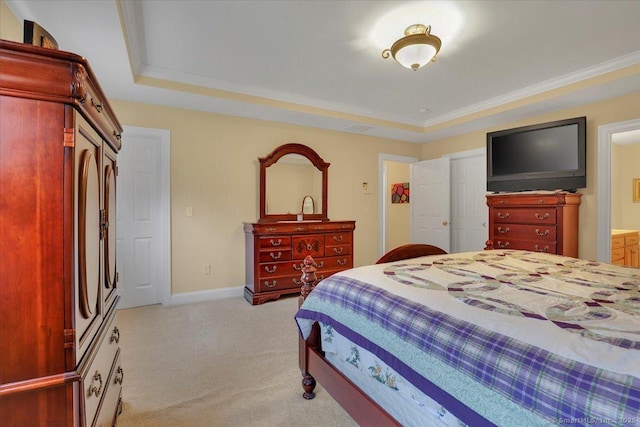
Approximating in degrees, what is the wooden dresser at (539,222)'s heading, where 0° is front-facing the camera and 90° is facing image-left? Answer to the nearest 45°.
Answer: approximately 45°

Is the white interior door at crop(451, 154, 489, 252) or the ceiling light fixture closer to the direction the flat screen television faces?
the ceiling light fixture

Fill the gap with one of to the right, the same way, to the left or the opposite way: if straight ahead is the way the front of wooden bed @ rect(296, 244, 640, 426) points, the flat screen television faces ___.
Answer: to the left

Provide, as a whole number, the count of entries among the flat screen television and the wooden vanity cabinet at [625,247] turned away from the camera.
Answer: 0

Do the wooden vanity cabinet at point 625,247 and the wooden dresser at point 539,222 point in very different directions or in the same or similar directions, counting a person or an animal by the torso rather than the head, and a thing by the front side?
same or similar directions

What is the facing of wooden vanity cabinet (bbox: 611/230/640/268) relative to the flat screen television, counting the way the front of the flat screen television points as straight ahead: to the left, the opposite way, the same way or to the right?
the same way

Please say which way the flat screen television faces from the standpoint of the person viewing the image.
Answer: facing the viewer and to the left of the viewer

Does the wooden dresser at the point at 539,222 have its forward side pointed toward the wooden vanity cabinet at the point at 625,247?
no

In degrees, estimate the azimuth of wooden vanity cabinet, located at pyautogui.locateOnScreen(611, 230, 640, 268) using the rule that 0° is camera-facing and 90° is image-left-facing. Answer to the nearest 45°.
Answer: approximately 45°

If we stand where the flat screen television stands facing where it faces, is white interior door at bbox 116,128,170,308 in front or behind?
in front

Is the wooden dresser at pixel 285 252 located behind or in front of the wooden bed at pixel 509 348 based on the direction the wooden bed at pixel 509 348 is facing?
in front
